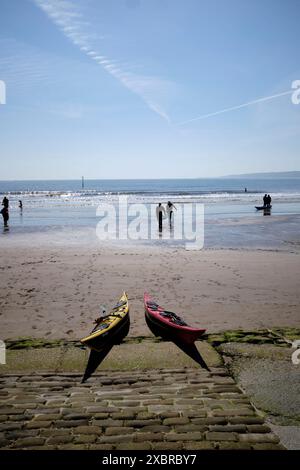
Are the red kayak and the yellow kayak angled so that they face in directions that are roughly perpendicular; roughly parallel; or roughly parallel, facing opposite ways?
roughly perpendicular
